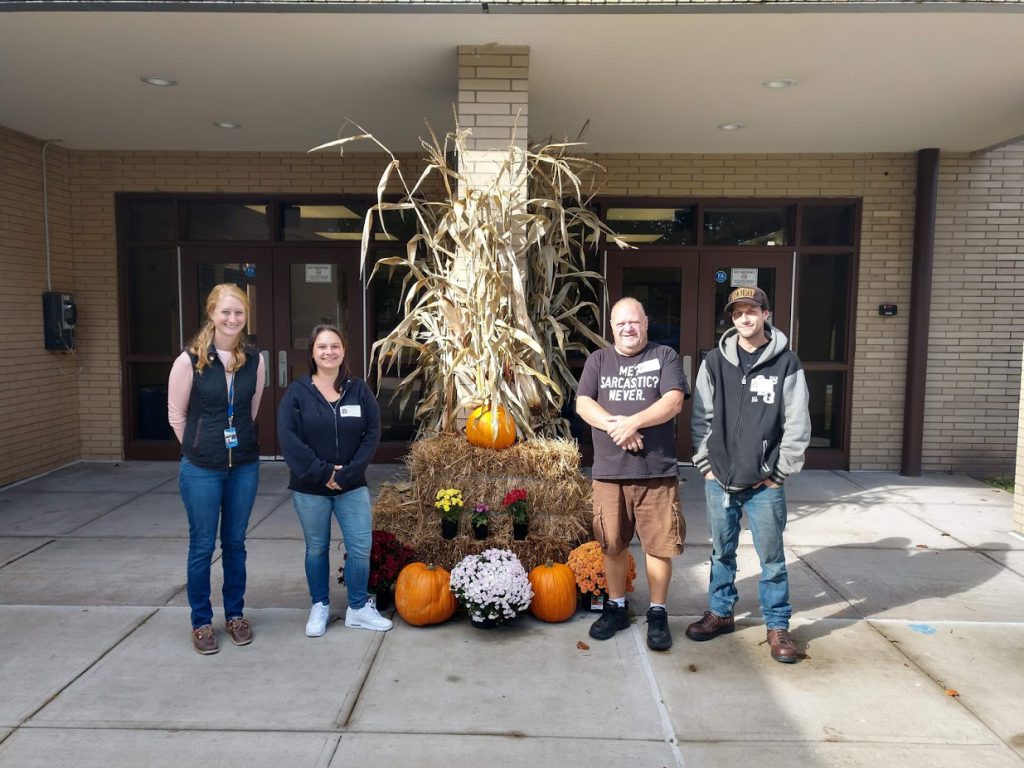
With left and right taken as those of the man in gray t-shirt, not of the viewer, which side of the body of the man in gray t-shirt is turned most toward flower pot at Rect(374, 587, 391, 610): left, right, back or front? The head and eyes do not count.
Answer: right

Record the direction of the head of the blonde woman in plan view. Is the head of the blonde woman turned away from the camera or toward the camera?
toward the camera

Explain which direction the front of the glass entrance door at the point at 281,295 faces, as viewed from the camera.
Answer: facing the viewer

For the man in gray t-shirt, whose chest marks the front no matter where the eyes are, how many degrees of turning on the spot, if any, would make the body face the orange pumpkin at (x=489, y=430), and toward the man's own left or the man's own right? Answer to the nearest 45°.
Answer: approximately 135° to the man's own right

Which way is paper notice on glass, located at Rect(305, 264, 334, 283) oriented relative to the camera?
toward the camera

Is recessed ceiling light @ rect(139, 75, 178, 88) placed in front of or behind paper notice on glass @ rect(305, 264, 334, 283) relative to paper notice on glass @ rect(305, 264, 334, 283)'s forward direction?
in front

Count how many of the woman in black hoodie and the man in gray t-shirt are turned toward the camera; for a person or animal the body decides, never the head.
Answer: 2

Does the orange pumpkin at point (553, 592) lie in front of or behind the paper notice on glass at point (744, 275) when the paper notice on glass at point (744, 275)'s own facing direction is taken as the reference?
in front

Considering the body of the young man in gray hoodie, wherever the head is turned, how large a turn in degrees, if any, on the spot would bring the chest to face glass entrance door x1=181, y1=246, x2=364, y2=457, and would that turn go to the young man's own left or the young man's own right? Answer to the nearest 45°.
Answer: approximately 135° to the young man's own right

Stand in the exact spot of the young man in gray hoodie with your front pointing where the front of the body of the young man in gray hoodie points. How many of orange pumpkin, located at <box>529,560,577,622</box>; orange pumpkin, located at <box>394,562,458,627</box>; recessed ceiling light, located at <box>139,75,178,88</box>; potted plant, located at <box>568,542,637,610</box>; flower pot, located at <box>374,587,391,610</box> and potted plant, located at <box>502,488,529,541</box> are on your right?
6

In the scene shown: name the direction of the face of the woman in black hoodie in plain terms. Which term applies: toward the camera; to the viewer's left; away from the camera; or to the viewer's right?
toward the camera

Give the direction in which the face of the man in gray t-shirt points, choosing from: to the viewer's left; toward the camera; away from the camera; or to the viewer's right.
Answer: toward the camera

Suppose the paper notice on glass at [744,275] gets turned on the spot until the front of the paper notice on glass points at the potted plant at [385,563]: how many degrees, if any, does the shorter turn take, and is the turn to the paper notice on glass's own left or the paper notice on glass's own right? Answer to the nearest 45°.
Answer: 0° — it already faces it

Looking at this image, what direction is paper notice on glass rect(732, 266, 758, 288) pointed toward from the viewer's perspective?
toward the camera
